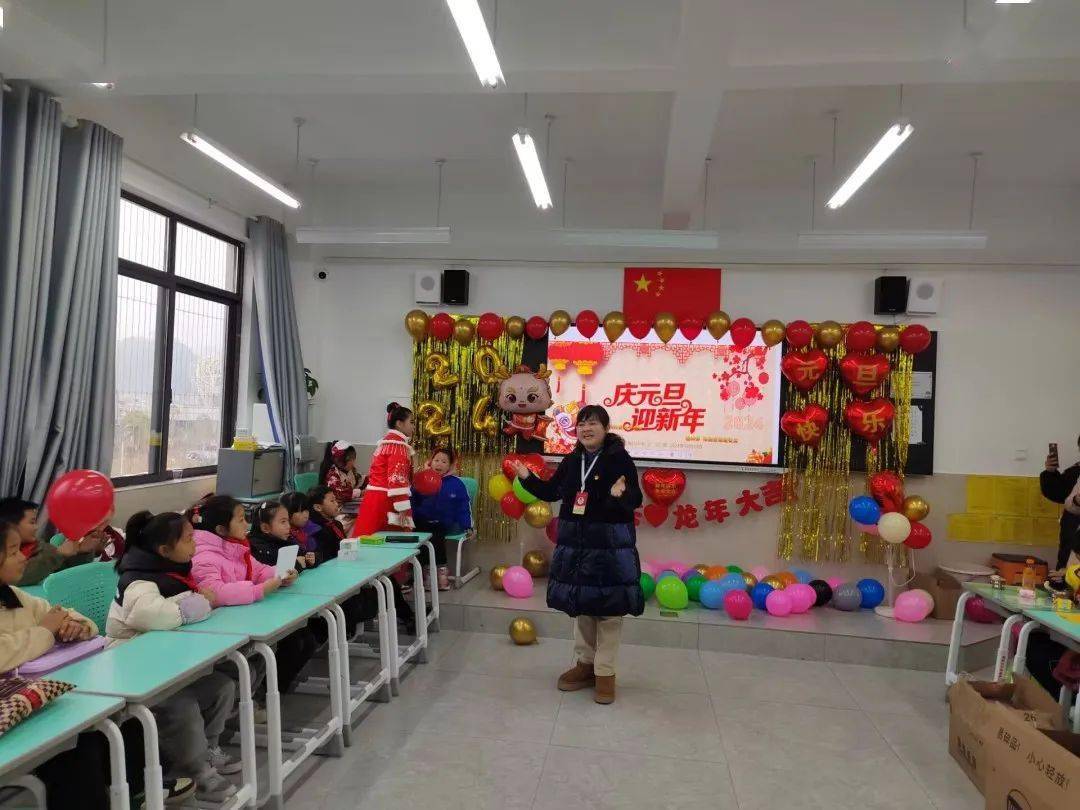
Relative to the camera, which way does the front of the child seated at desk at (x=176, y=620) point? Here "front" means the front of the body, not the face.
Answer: to the viewer's right

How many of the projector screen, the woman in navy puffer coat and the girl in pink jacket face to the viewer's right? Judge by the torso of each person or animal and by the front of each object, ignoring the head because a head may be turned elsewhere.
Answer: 1

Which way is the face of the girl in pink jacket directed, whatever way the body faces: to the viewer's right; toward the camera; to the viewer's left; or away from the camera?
to the viewer's right

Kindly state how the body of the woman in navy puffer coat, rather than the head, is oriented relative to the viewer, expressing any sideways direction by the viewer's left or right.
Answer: facing the viewer and to the left of the viewer

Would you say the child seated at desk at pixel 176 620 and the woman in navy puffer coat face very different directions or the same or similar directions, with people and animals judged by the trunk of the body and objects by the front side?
very different directions

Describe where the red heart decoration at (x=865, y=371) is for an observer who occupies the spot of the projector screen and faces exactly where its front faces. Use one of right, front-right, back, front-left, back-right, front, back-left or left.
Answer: left

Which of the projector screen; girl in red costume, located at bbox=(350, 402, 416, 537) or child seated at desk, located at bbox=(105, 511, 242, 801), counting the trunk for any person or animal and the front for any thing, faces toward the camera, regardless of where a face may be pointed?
the projector screen

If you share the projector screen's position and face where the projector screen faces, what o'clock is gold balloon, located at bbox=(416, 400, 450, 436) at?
The gold balloon is roughly at 3 o'clock from the projector screen.

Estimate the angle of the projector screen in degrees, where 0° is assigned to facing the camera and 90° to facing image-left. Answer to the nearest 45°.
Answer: approximately 0°

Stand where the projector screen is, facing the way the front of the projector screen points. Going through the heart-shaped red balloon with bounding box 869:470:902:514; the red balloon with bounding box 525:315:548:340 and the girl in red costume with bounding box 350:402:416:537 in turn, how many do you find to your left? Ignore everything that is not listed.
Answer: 1

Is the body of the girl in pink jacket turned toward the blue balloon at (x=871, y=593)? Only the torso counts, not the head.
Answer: yes

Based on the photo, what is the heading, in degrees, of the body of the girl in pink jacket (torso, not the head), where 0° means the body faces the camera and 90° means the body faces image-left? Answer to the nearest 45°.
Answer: approximately 270°

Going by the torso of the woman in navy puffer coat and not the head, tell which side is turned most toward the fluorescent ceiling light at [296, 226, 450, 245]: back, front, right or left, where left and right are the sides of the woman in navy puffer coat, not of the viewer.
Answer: right
